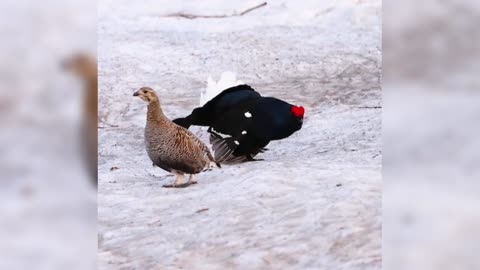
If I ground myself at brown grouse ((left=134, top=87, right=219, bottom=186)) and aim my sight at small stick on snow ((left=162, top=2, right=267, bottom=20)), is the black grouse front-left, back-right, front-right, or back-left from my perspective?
front-right

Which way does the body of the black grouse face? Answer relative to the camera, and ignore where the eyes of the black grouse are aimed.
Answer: to the viewer's right
